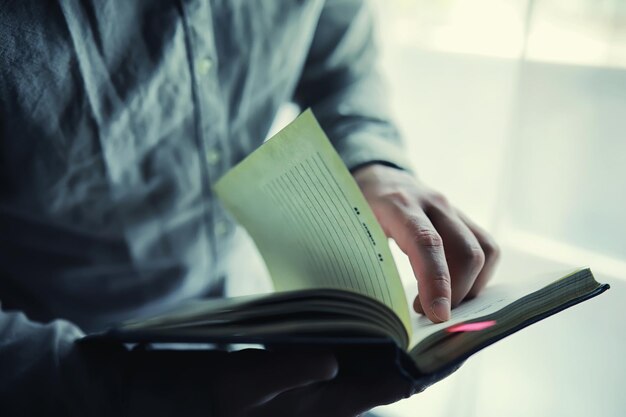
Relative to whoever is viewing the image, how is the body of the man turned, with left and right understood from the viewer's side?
facing the viewer and to the right of the viewer
